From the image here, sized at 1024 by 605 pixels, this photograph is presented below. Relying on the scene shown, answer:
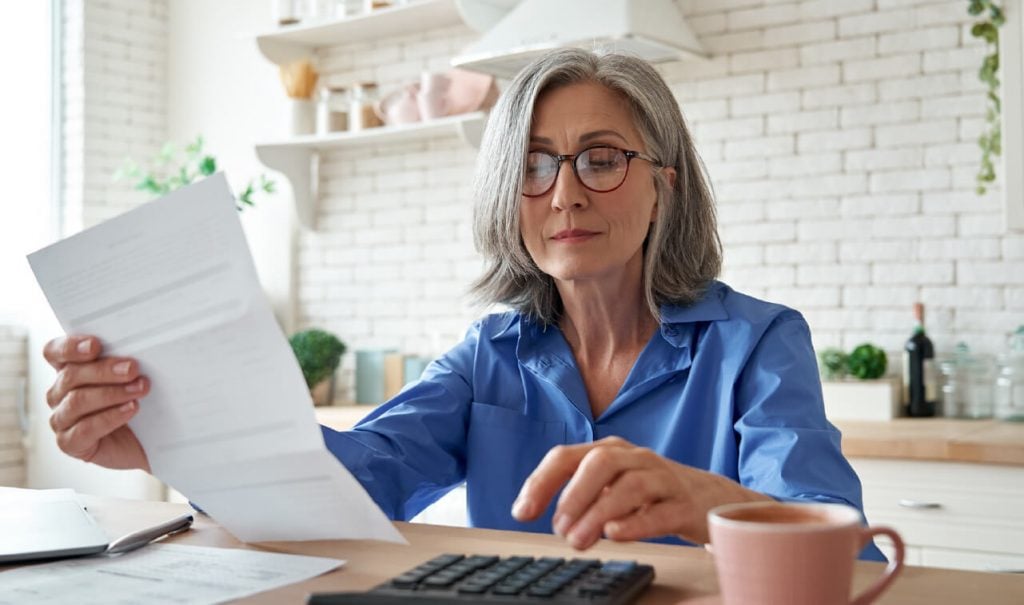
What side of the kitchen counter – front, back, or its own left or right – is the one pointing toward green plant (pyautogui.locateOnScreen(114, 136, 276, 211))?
right

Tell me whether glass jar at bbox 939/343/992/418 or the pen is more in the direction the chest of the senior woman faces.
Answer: the pen

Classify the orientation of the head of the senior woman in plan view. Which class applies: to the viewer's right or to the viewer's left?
to the viewer's left

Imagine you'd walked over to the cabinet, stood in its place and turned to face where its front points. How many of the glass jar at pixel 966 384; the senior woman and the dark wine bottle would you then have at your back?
2

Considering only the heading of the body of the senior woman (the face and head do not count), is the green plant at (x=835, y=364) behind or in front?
behind

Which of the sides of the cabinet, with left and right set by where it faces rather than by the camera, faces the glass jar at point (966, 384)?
back

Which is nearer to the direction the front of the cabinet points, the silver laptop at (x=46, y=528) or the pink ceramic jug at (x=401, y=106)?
the silver laptop

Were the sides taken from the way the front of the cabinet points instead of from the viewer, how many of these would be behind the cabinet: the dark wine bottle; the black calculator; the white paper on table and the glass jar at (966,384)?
2

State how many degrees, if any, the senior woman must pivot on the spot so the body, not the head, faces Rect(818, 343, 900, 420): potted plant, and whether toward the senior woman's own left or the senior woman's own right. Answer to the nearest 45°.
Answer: approximately 180°

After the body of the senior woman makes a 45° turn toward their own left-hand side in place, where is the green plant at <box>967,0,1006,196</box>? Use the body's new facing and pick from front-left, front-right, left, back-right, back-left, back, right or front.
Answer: back-left

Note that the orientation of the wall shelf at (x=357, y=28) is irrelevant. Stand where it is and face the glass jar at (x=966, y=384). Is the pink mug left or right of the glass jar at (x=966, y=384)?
right
